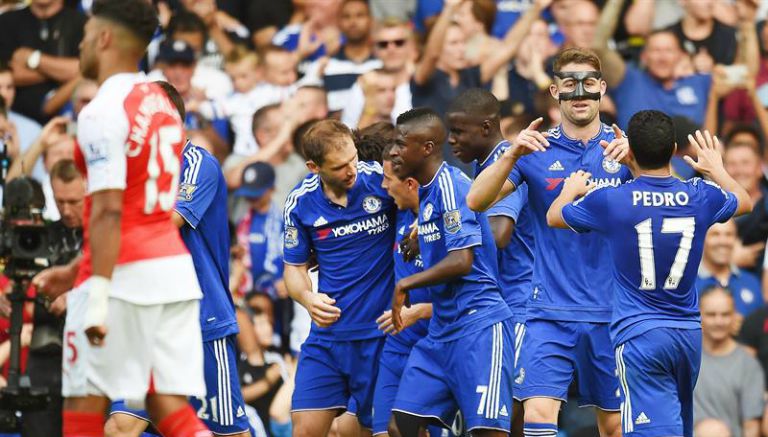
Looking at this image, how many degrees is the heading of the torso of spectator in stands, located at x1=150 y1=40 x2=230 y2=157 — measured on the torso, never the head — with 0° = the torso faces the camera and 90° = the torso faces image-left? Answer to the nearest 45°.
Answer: approximately 0°

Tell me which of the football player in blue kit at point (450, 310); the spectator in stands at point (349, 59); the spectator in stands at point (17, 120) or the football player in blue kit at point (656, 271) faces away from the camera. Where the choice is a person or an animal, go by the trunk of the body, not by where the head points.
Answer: the football player in blue kit at point (656, 271)

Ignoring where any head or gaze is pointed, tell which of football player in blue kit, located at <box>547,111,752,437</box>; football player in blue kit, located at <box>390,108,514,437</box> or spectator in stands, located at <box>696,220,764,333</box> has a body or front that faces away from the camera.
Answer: football player in blue kit, located at <box>547,111,752,437</box>

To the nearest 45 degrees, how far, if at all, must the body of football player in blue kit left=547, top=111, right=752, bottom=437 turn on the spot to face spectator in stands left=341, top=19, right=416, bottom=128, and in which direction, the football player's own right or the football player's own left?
approximately 45° to the football player's own left

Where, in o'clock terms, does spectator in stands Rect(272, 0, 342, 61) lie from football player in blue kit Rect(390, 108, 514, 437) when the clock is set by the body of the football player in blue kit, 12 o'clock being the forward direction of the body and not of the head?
The spectator in stands is roughly at 4 o'clock from the football player in blue kit.

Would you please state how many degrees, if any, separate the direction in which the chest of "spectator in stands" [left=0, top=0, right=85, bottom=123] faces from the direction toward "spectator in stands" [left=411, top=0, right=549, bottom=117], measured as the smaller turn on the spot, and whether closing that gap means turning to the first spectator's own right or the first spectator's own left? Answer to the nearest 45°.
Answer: approximately 45° to the first spectator's own left

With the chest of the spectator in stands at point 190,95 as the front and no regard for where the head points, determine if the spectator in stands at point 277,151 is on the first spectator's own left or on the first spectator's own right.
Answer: on the first spectator's own left

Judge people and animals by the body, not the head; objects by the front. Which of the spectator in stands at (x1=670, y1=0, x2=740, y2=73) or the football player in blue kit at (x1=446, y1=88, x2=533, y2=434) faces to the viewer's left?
the football player in blue kit

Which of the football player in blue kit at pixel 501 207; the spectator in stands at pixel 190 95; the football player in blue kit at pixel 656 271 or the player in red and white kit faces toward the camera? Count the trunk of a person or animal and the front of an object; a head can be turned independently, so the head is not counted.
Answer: the spectator in stands

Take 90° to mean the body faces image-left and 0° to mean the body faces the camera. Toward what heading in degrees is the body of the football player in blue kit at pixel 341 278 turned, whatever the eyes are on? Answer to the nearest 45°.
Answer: approximately 315°
